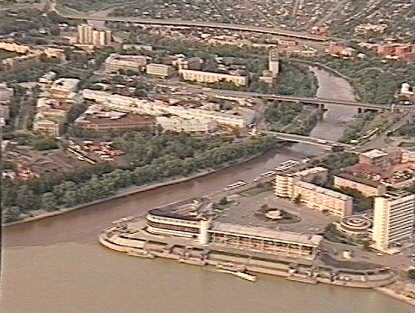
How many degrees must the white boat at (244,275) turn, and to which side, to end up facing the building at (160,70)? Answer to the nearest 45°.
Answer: approximately 90° to its right

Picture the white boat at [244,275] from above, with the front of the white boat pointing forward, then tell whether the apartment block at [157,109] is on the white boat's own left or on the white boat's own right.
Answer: on the white boat's own right

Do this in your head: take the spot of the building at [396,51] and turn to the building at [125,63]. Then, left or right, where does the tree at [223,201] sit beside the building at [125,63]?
left

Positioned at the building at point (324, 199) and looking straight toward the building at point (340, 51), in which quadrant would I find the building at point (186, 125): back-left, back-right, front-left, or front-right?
front-left

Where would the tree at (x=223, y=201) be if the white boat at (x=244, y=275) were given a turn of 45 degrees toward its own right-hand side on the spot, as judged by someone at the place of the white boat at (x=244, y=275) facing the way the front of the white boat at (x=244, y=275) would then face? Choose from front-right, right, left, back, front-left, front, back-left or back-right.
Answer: front-right

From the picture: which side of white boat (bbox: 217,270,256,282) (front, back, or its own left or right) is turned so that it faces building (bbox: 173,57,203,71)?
right

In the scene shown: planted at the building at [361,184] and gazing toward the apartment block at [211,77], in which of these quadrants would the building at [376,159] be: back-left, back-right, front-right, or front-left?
front-right

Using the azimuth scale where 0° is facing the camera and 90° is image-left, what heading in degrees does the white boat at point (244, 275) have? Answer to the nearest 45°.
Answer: approximately 90°

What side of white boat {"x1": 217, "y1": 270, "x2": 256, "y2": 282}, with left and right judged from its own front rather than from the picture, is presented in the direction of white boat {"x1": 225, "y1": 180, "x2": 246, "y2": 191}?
right
